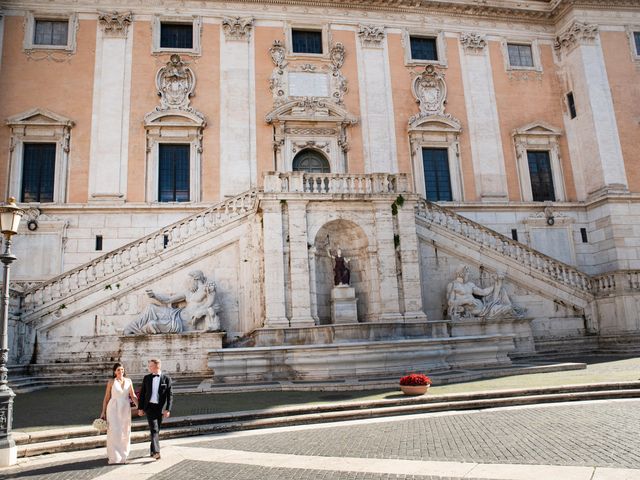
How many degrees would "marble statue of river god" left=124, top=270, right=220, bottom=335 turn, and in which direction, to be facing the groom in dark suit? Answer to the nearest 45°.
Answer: approximately 45° to its left

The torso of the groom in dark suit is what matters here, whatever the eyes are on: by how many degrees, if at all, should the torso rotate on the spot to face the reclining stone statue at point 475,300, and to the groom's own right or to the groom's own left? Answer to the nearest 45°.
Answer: approximately 135° to the groom's own left

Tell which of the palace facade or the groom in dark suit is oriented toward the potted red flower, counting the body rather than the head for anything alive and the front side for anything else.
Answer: the palace facade

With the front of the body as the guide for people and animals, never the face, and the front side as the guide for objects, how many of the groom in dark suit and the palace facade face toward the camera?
2

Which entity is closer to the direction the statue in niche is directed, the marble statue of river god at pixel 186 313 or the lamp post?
the lamp post

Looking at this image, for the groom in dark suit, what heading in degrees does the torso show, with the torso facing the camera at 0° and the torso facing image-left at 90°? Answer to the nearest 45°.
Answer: approximately 0°

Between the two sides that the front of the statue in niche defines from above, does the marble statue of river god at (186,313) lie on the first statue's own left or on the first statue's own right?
on the first statue's own right
